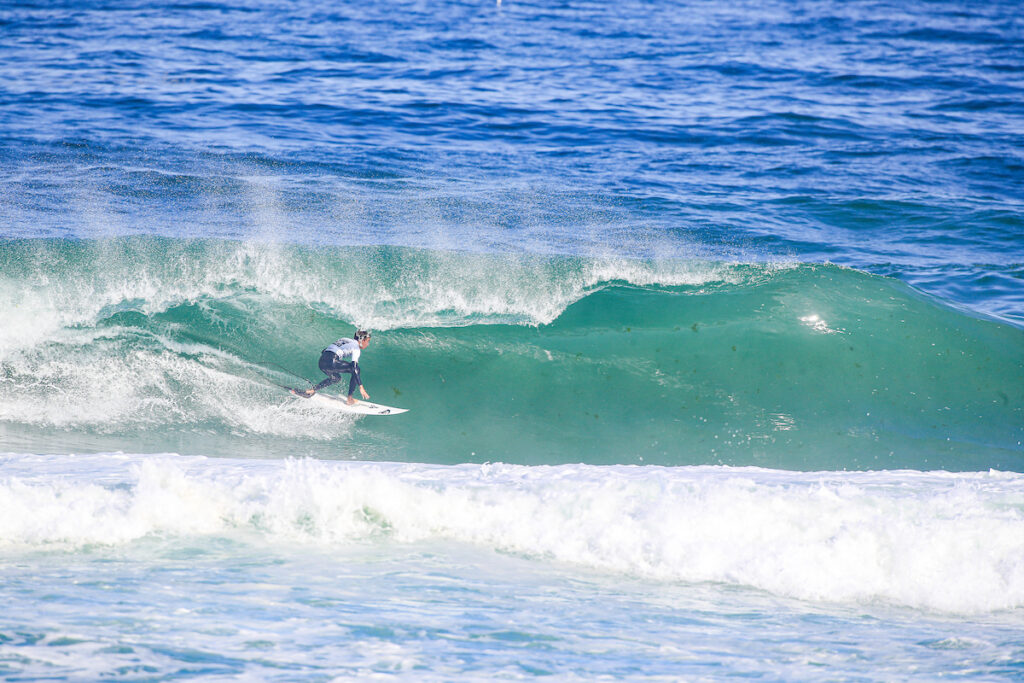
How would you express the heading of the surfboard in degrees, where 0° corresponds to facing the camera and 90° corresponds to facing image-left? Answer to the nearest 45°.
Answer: approximately 270°

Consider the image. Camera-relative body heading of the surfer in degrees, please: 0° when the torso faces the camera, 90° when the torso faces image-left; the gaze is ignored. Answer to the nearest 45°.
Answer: approximately 270°
